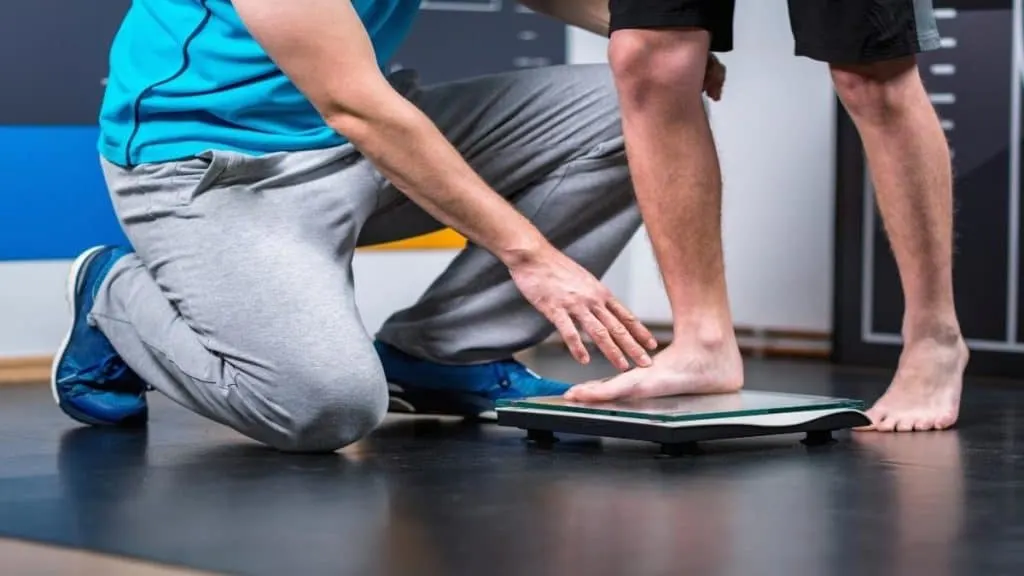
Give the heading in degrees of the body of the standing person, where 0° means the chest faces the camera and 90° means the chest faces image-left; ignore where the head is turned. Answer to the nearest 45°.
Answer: approximately 45°
